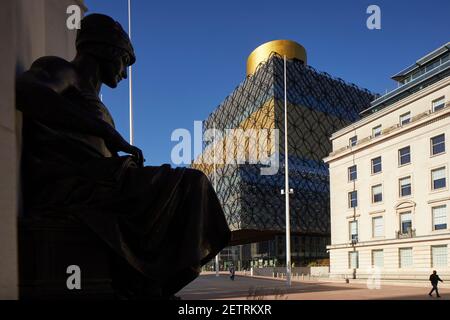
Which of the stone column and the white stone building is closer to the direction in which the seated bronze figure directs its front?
the white stone building

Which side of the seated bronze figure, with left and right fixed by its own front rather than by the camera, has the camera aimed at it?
right

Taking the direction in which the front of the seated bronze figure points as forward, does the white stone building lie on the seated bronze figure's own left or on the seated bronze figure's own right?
on the seated bronze figure's own left

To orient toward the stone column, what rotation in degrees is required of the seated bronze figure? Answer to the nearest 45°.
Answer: approximately 135° to its right
